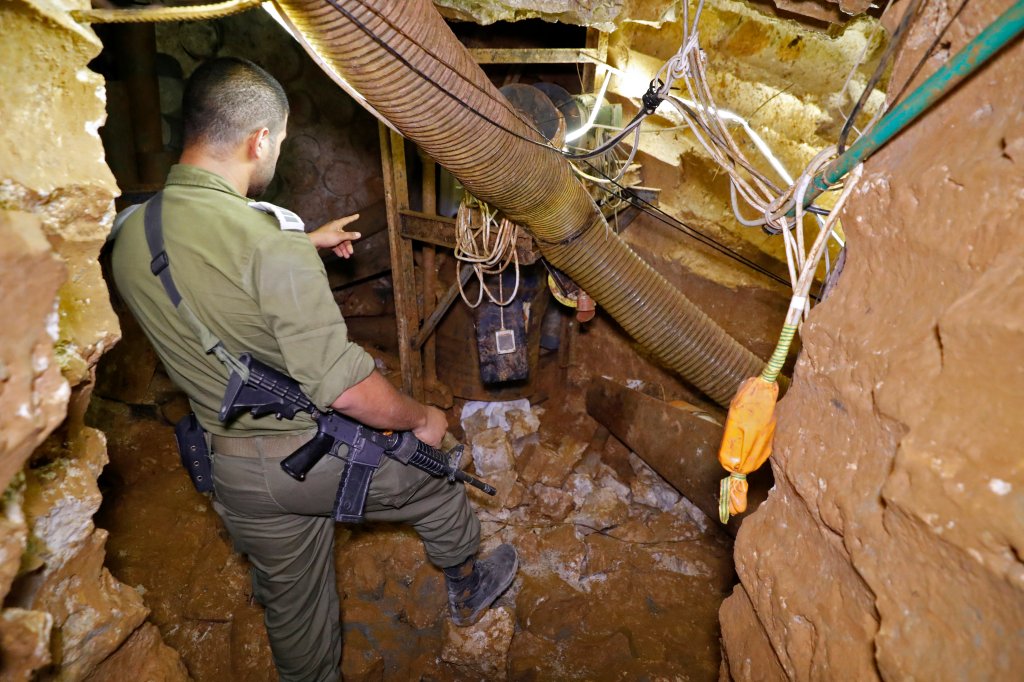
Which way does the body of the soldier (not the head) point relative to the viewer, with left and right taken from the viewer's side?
facing away from the viewer and to the right of the viewer

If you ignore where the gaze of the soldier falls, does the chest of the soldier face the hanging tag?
yes

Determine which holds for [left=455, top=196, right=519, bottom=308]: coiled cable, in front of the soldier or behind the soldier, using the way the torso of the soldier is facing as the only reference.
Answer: in front

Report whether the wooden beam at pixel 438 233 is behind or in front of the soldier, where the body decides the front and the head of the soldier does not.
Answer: in front

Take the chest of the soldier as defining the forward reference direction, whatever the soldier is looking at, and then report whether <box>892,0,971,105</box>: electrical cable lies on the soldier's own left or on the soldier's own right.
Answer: on the soldier's own right

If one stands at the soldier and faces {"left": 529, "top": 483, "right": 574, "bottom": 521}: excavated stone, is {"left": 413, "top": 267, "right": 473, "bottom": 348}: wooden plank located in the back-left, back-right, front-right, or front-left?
front-left

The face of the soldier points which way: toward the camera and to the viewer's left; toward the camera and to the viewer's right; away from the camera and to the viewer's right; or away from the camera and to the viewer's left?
away from the camera and to the viewer's right

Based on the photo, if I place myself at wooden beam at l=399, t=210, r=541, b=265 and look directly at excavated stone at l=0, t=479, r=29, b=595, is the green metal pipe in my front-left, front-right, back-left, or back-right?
front-left

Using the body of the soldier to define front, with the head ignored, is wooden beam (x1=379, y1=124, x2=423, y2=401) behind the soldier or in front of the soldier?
in front
